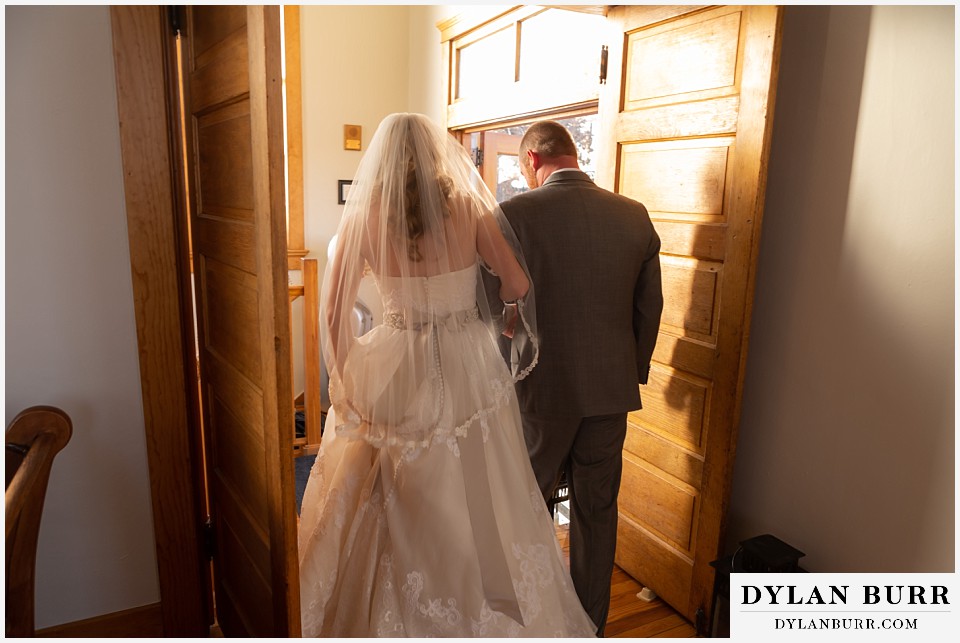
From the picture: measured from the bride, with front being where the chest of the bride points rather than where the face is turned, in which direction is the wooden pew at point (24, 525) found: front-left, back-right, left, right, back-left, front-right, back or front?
back-left

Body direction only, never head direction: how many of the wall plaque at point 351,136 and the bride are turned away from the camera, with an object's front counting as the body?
1

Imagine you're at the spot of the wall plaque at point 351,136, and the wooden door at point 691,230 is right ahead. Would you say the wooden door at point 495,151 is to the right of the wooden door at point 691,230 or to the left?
left

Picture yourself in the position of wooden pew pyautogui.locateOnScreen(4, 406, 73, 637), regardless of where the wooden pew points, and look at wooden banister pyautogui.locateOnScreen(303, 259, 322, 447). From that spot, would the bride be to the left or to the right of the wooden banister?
right

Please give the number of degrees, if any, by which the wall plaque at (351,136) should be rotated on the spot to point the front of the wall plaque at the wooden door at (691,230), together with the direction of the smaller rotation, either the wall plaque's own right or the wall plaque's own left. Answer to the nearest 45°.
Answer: approximately 45° to the wall plaque's own left

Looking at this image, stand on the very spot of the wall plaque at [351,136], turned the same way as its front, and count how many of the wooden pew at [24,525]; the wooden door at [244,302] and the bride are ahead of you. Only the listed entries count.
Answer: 3

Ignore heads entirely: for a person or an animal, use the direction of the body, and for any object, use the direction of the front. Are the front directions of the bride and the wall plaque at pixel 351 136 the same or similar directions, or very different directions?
very different directions

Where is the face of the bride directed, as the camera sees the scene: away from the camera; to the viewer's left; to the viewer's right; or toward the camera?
away from the camera

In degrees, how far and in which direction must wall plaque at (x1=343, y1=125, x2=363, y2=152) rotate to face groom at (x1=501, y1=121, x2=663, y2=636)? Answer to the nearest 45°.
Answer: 0° — it already faces them

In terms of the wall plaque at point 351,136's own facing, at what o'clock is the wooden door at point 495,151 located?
The wooden door is roughly at 10 o'clock from the wall plaque.

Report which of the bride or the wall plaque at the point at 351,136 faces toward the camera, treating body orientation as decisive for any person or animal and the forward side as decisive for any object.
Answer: the wall plaque

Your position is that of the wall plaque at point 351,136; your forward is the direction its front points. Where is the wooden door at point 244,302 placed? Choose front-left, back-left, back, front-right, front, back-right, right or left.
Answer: front

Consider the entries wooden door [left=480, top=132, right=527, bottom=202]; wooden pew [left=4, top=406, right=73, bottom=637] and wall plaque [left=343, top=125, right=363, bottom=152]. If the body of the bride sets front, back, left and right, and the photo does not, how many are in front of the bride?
2

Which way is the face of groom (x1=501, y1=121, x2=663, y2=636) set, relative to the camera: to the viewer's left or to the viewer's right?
to the viewer's left

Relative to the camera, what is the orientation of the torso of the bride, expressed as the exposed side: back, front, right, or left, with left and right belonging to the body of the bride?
back

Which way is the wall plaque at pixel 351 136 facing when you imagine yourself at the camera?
facing the viewer
